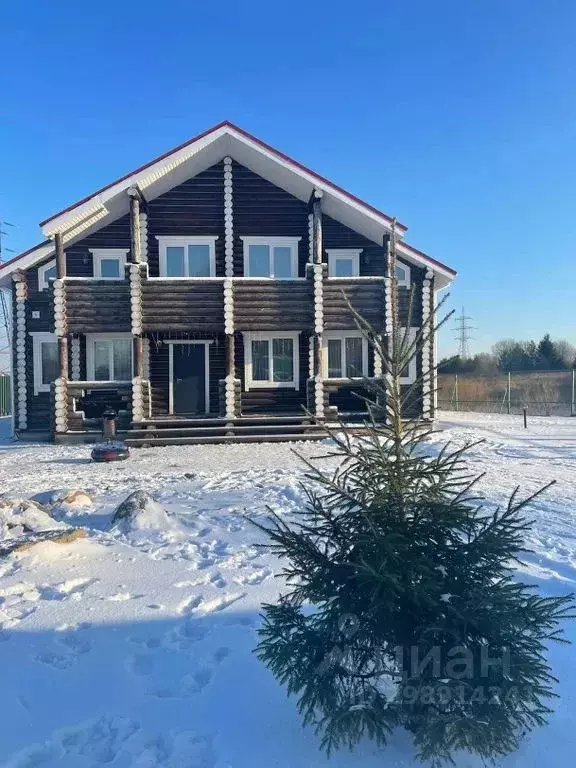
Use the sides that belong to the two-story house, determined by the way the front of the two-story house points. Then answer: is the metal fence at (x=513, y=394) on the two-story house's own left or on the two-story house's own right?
on the two-story house's own left

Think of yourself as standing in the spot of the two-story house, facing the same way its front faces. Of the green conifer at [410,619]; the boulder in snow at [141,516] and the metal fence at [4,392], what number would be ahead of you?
2

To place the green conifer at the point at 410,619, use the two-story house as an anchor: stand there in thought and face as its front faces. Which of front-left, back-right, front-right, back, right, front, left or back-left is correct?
front

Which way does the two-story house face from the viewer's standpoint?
toward the camera

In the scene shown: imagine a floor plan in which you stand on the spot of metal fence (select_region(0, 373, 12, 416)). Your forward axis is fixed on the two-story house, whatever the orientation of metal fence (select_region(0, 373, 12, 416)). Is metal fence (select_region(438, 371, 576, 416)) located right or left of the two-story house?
left

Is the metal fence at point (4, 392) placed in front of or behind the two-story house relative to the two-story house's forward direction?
behind

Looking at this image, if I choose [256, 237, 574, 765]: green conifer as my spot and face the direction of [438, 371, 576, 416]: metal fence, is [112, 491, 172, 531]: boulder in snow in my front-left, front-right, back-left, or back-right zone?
front-left

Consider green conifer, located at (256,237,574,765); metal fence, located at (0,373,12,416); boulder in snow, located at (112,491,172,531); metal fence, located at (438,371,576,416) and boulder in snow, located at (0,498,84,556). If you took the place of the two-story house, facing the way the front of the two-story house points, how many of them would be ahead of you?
3

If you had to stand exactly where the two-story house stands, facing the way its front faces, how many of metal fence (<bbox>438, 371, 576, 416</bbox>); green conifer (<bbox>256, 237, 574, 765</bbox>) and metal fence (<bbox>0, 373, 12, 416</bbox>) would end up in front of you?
1

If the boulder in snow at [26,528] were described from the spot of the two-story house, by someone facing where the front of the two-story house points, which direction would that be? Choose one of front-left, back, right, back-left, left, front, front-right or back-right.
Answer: front

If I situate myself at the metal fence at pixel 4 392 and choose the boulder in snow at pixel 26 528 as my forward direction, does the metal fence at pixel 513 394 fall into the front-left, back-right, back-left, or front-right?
front-left

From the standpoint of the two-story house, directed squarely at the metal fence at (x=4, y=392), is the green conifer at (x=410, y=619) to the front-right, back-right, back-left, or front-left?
back-left

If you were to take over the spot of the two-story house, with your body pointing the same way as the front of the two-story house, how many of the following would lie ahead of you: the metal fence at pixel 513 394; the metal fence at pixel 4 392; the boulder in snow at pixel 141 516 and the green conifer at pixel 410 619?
2

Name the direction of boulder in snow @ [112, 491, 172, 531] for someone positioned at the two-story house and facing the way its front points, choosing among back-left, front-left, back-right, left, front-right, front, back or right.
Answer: front

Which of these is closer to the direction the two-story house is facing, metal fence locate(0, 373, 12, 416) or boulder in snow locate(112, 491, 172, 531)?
the boulder in snow

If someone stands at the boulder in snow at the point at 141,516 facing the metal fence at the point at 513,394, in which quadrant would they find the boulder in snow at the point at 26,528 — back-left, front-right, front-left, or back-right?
back-left

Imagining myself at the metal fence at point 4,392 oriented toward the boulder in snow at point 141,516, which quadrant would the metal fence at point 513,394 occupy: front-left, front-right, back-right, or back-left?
front-left

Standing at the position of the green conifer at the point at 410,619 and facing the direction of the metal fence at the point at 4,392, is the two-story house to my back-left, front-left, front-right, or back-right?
front-right
